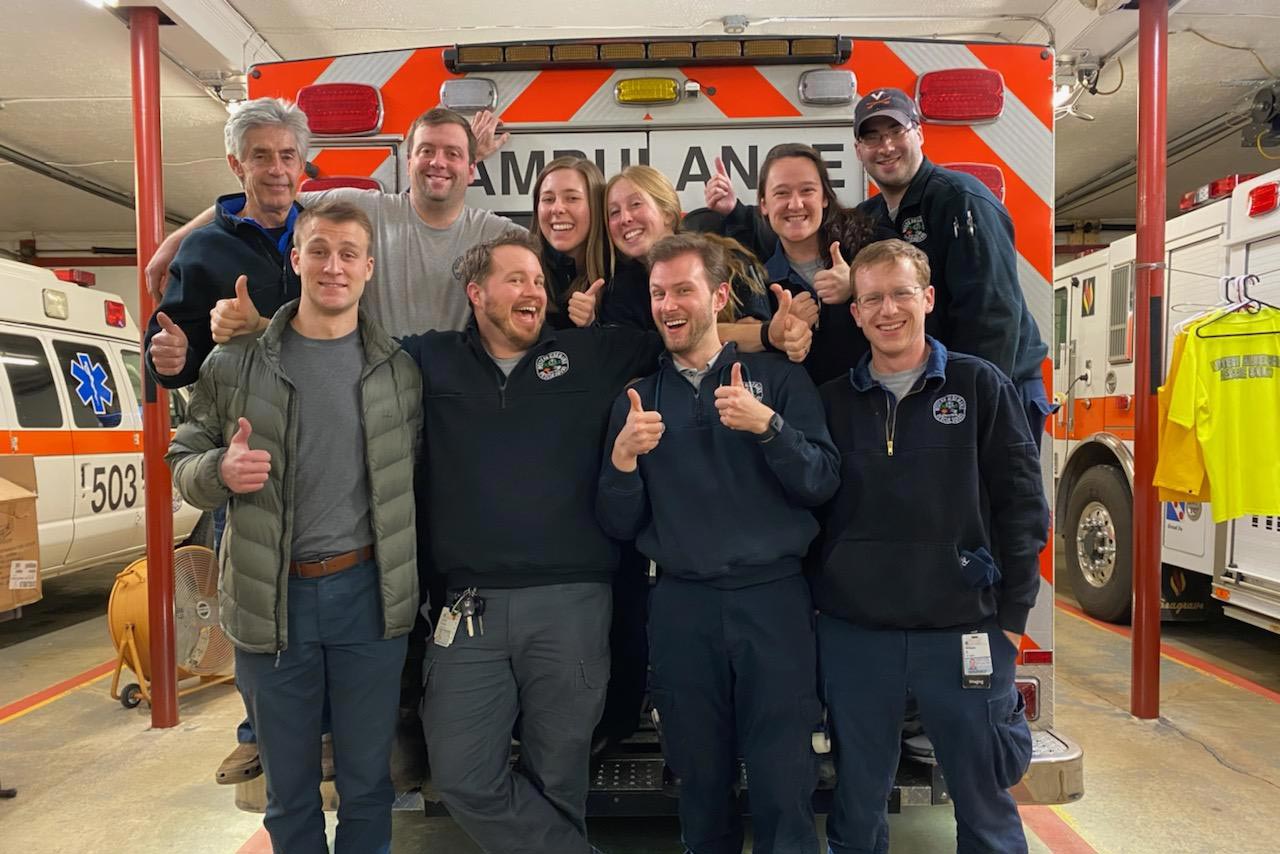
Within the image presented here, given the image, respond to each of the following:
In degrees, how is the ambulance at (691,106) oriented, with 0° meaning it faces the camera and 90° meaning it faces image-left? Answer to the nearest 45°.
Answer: approximately 180°

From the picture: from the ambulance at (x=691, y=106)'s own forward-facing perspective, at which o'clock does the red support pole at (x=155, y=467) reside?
The red support pole is roughly at 10 o'clock from the ambulance.

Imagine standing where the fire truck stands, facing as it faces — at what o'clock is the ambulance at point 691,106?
The ambulance is roughly at 8 o'clock from the fire truck.

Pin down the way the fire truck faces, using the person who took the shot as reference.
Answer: facing away from the viewer and to the left of the viewer

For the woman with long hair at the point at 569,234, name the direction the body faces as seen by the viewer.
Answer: toward the camera

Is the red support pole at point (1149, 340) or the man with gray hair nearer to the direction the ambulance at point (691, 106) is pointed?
the red support pole

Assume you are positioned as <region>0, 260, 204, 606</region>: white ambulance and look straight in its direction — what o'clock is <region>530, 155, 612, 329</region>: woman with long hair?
The woman with long hair is roughly at 4 o'clock from the white ambulance.

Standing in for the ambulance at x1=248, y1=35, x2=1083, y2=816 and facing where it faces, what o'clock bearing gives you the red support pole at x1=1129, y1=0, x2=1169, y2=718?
The red support pole is roughly at 5 o'clock from the ambulance.

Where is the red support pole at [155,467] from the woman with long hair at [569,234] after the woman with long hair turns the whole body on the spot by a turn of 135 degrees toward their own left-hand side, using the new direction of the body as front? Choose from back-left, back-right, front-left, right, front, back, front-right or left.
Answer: left
